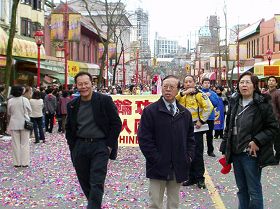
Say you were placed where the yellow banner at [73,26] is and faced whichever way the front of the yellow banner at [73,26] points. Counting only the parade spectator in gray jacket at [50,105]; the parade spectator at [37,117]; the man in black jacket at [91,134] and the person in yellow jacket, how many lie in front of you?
4

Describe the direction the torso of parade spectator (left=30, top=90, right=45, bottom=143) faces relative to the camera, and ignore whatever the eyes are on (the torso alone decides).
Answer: away from the camera

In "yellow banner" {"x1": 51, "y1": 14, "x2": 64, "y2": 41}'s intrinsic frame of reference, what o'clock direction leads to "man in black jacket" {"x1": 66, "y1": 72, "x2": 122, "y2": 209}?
The man in black jacket is roughly at 12 o'clock from the yellow banner.

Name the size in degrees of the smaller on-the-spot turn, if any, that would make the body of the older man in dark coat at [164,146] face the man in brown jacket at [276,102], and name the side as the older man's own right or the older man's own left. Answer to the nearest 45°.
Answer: approximately 135° to the older man's own left

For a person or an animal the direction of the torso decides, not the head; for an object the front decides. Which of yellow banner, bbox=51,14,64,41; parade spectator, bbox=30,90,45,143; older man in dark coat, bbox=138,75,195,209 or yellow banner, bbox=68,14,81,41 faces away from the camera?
the parade spectator
